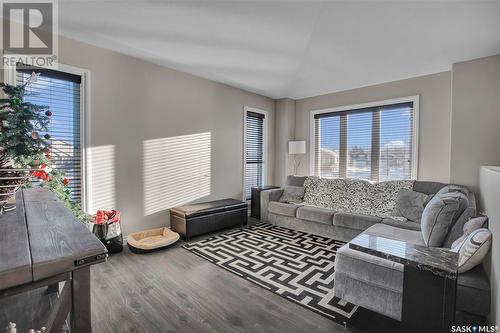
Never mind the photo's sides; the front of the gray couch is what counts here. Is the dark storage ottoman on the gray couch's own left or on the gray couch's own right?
on the gray couch's own right

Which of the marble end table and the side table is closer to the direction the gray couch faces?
the marble end table

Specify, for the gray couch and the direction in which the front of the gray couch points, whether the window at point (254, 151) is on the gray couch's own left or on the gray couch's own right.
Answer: on the gray couch's own right

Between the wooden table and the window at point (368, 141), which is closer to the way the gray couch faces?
the wooden table

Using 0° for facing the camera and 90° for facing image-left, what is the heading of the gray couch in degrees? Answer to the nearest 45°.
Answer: approximately 45°

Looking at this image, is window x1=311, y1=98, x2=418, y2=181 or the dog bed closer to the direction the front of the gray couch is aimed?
the dog bed

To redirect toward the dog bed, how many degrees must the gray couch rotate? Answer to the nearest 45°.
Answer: approximately 45° to its right

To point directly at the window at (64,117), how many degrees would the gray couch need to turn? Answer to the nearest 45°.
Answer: approximately 45° to its right
